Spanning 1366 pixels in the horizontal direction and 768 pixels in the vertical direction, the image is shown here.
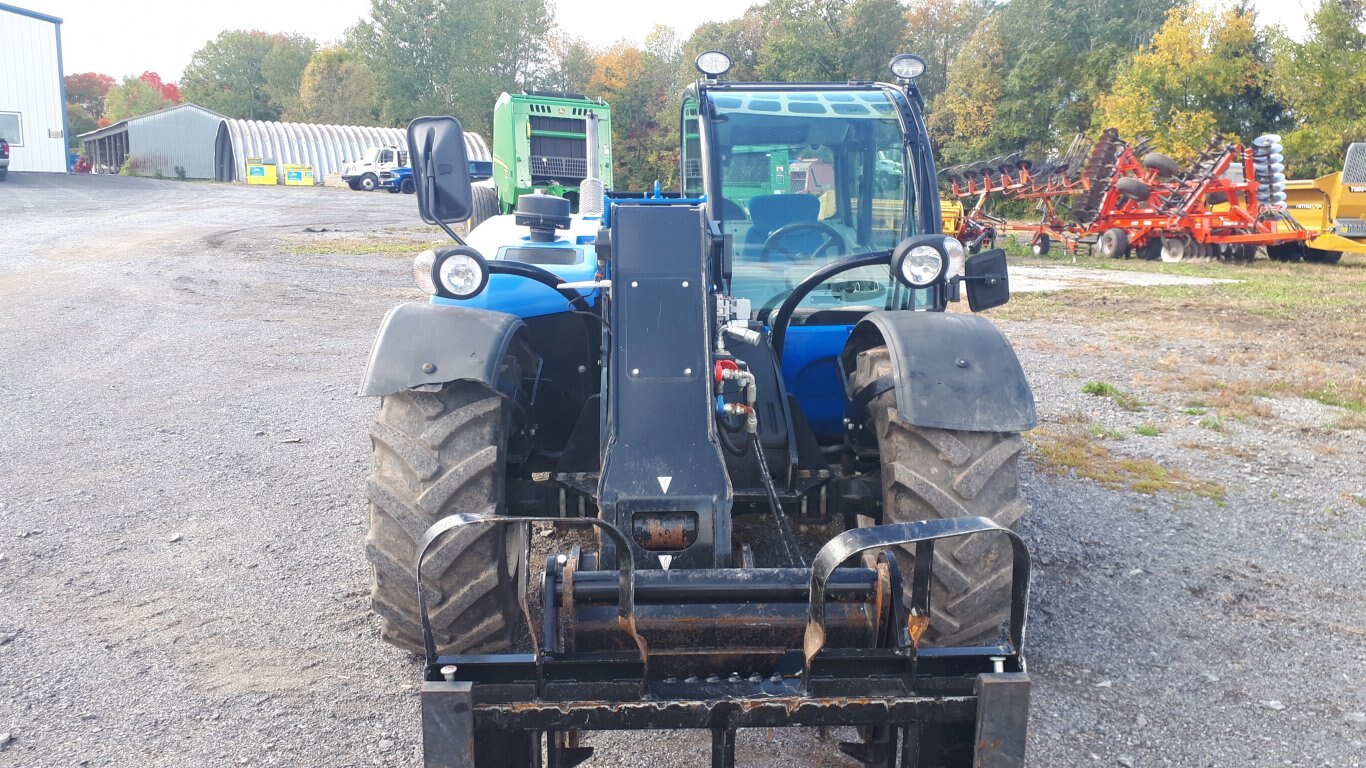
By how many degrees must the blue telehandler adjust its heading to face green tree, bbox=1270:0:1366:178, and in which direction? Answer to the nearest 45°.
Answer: approximately 135° to its left

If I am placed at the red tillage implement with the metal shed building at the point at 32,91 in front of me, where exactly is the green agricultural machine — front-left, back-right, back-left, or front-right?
front-left

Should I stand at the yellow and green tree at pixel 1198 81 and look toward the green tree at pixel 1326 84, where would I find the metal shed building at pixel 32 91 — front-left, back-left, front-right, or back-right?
back-right

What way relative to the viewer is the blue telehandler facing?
toward the camera

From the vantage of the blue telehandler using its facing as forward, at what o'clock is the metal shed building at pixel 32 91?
The metal shed building is roughly at 5 o'clock from the blue telehandler.

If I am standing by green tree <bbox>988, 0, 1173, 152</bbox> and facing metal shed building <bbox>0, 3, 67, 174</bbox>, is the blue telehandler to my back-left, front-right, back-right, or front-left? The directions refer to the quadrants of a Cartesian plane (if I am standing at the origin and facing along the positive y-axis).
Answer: front-left

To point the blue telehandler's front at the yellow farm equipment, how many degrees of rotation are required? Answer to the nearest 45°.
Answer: approximately 135° to its left

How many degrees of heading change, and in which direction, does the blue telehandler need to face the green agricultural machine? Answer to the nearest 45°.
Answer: approximately 180°

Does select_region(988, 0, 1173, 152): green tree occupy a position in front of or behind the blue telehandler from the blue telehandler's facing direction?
behind

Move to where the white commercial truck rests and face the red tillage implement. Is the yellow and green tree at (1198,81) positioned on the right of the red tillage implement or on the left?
left
